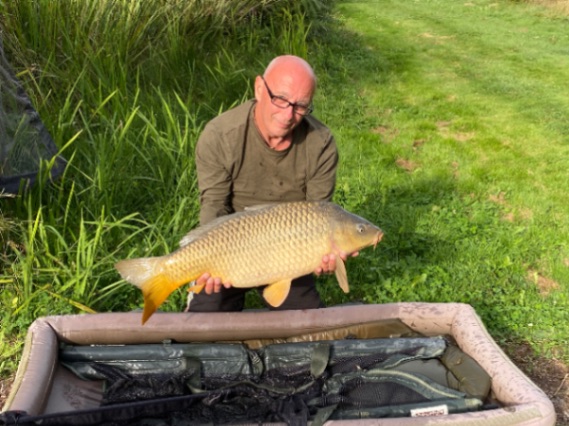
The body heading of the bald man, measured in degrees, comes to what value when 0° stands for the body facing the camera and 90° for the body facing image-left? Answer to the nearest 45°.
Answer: approximately 0°
